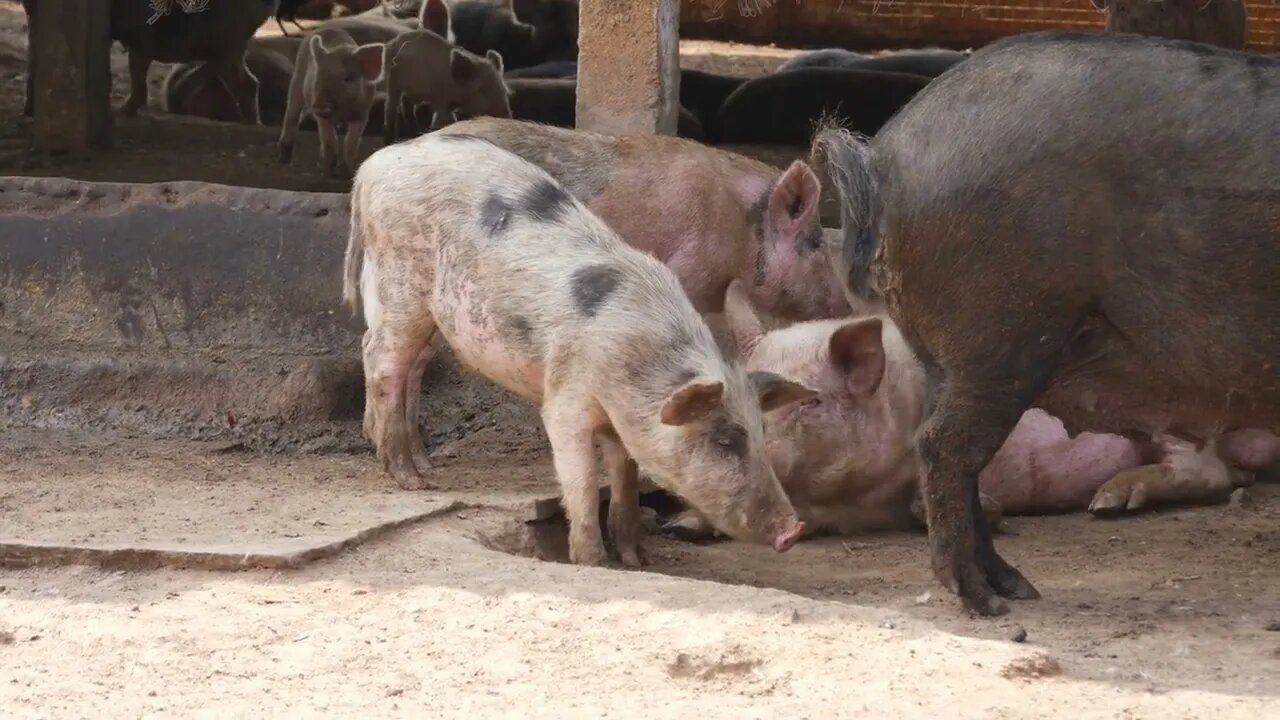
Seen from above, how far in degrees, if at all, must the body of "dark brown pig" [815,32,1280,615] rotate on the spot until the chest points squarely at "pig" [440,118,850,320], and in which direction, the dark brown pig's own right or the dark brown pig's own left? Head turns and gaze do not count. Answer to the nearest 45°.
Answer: approximately 135° to the dark brown pig's own left

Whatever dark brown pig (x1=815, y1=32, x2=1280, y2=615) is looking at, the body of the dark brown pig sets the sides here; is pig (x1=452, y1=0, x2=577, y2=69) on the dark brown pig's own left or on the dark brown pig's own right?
on the dark brown pig's own left

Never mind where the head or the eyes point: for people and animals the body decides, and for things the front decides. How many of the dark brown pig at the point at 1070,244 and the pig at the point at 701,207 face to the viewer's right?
2

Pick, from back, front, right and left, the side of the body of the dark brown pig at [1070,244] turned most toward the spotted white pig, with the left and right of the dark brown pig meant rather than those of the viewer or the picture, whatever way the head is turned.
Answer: back

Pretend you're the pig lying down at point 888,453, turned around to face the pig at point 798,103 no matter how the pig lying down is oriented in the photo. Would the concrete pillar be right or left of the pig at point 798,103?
left

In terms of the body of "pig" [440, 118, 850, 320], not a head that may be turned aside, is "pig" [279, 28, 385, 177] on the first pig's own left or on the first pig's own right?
on the first pig's own left

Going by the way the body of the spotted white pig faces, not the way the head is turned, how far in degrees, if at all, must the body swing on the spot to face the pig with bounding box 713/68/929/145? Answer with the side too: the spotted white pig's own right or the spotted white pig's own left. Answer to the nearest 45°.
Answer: approximately 135° to the spotted white pig's own left

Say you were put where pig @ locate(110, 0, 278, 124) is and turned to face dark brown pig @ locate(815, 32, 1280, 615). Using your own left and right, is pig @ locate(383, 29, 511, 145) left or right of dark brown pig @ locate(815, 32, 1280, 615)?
left

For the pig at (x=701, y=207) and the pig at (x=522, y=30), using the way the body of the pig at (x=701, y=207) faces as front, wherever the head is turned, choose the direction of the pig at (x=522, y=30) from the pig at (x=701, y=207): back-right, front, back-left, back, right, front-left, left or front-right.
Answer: left

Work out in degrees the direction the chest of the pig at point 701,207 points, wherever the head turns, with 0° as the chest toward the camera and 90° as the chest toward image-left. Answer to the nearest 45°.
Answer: approximately 270°

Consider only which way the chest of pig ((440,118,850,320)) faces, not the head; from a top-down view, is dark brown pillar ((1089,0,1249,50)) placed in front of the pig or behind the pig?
in front

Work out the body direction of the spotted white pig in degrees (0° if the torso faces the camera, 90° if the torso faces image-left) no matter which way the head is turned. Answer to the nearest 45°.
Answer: approximately 315°

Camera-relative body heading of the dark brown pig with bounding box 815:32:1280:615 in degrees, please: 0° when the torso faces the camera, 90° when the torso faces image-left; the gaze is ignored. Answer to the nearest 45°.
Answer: approximately 270°

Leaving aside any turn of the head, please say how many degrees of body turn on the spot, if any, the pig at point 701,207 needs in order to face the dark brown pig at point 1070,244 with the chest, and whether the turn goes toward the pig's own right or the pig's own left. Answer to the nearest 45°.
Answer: approximately 45° to the pig's own right
